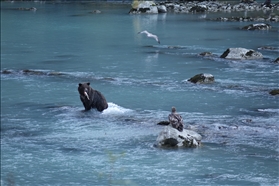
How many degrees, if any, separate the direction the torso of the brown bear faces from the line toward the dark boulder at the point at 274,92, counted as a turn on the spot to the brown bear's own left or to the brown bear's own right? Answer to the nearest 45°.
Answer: approximately 135° to the brown bear's own left

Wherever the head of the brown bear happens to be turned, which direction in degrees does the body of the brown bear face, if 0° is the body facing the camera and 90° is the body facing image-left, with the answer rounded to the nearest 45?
approximately 45°

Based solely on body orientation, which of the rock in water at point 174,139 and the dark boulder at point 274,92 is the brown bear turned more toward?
the rock in water

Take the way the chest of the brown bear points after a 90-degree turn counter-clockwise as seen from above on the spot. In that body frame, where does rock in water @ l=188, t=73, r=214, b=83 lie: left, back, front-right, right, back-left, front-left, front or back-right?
left

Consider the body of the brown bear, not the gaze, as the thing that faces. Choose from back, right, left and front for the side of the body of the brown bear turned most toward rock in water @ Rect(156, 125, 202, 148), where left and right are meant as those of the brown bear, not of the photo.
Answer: left
